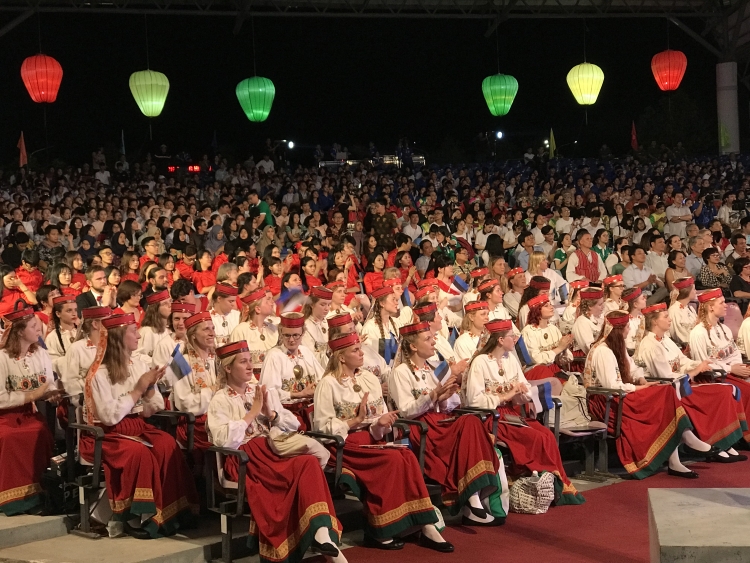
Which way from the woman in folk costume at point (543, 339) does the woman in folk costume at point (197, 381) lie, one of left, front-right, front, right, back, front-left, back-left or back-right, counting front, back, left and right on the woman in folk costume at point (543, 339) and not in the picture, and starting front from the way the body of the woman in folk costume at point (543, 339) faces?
right

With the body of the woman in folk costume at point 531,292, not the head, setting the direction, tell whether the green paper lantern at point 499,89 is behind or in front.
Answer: behind

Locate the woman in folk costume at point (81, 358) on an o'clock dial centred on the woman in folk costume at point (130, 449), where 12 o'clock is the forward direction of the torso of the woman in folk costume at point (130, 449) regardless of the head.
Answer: the woman in folk costume at point (81, 358) is roughly at 7 o'clock from the woman in folk costume at point (130, 449).

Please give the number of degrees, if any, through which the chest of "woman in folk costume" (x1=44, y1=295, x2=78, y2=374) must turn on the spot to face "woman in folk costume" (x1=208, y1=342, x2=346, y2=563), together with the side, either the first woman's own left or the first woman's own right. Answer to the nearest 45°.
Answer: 0° — they already face them

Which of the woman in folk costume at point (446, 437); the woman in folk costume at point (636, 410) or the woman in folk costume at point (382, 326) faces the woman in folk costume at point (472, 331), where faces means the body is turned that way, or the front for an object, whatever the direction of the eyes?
the woman in folk costume at point (382, 326)

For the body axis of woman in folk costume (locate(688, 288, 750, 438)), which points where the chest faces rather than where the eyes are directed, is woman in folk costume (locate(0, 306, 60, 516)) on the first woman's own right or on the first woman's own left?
on the first woman's own right

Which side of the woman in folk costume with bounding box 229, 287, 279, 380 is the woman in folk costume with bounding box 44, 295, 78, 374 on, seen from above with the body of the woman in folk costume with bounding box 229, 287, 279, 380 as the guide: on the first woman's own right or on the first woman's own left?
on the first woman's own right

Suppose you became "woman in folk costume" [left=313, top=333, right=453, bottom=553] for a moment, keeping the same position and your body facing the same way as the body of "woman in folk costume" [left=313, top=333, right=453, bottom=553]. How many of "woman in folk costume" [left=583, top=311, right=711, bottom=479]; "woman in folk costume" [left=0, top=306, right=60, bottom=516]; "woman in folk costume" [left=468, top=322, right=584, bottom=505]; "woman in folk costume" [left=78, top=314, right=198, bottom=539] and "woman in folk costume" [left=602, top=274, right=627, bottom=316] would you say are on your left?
3

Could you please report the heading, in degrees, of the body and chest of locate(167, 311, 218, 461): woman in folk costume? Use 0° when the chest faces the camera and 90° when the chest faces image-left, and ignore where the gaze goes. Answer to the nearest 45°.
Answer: approximately 315°

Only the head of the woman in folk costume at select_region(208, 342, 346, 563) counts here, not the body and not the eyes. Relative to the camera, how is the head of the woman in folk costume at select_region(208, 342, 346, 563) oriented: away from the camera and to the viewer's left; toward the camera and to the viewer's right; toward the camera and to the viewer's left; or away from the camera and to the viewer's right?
toward the camera and to the viewer's right
